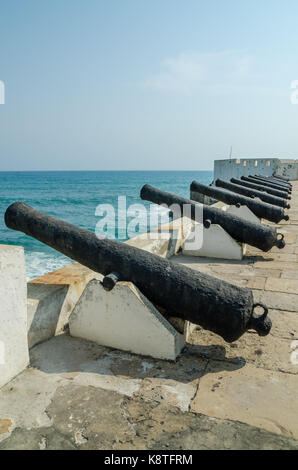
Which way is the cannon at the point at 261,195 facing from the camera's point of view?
to the viewer's left

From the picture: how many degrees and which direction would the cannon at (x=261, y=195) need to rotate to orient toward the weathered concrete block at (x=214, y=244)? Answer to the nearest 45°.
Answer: approximately 90° to its left

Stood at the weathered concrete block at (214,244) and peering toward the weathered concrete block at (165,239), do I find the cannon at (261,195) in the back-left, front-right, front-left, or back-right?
back-right

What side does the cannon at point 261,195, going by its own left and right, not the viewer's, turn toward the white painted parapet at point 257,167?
right

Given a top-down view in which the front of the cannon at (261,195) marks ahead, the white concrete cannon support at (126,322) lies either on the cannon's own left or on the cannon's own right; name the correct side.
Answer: on the cannon's own left

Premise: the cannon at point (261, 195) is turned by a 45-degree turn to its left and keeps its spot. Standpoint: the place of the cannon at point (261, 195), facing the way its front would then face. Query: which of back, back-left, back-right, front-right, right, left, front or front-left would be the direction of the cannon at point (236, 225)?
front-left

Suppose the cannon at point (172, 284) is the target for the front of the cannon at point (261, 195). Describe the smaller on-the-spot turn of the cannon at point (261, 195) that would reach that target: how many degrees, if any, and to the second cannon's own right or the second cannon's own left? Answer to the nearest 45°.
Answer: approximately 90° to the second cannon's own left
